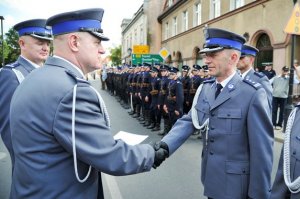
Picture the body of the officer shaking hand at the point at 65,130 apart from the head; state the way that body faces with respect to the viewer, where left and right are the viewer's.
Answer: facing away from the viewer and to the right of the viewer

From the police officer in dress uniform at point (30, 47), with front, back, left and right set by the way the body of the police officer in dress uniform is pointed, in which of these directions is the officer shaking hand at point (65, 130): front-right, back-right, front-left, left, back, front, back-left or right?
front-right

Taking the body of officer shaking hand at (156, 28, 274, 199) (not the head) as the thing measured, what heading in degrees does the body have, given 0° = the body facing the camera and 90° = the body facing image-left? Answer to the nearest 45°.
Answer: approximately 45°

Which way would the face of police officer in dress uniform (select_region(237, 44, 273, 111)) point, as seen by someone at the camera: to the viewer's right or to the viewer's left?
to the viewer's left

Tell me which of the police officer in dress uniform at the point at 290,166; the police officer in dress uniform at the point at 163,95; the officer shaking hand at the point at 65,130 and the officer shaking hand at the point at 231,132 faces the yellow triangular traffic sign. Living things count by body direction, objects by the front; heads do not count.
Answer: the officer shaking hand at the point at 65,130

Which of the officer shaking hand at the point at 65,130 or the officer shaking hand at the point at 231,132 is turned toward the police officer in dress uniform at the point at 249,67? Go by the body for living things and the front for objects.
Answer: the officer shaking hand at the point at 65,130

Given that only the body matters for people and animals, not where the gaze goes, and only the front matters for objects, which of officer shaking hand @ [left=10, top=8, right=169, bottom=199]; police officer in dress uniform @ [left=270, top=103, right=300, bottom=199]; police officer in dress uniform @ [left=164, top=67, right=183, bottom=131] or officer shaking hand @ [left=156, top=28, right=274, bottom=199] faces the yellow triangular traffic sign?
officer shaking hand @ [left=10, top=8, right=169, bottom=199]

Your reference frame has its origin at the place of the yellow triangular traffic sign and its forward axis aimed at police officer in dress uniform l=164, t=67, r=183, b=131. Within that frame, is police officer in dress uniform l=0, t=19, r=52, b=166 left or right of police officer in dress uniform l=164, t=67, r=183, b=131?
left

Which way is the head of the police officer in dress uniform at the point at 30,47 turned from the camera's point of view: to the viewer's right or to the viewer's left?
to the viewer's right

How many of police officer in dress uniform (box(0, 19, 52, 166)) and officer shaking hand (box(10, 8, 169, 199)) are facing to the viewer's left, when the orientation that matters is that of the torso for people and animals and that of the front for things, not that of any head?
0

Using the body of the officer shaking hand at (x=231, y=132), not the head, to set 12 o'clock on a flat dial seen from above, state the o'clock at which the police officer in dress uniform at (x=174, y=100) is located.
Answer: The police officer in dress uniform is roughly at 4 o'clock from the officer shaking hand.

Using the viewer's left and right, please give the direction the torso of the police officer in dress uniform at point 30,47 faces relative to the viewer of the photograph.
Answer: facing the viewer and to the right of the viewer

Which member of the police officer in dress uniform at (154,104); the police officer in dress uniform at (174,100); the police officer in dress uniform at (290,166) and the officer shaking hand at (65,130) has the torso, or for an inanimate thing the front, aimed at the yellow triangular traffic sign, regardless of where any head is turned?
the officer shaking hand

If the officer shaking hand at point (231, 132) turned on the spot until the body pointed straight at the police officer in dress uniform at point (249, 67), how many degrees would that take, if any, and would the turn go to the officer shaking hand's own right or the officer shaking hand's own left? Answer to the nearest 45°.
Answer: approximately 135° to the officer shaking hand's own right

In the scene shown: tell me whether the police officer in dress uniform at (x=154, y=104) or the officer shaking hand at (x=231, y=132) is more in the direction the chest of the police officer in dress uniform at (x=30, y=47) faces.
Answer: the officer shaking hand

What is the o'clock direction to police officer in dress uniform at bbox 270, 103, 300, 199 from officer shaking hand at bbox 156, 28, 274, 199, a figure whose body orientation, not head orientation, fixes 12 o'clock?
The police officer in dress uniform is roughly at 9 o'clock from the officer shaking hand.
